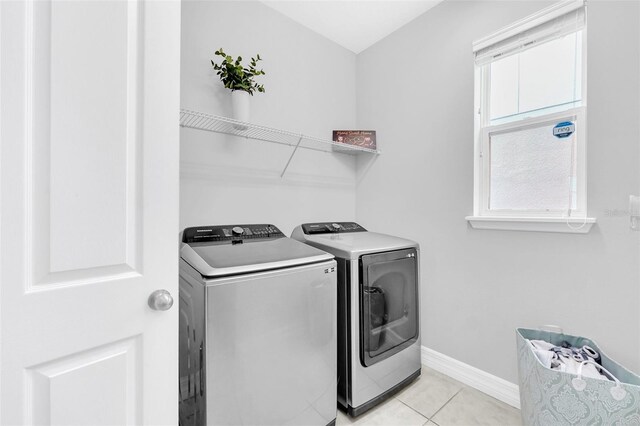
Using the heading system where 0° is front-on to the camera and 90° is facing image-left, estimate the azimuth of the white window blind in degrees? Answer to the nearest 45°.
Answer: approximately 45°

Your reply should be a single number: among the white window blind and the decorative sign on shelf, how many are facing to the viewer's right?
0

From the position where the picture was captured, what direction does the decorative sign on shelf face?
facing the viewer

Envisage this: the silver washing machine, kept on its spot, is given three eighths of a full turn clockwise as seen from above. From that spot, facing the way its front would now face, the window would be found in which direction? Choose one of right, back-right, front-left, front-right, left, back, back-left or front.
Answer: back

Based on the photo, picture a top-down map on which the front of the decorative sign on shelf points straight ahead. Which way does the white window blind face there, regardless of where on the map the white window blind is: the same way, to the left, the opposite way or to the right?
to the right

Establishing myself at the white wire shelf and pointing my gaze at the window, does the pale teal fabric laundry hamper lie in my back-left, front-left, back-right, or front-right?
front-right

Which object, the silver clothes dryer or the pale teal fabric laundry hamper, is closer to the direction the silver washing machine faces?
the pale teal fabric laundry hamper

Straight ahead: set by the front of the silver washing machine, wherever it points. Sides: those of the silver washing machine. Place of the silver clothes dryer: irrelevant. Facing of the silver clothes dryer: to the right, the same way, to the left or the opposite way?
the same way

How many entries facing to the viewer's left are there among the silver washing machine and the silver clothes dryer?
0

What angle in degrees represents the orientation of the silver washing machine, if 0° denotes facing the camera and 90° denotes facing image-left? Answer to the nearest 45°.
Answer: approximately 315°

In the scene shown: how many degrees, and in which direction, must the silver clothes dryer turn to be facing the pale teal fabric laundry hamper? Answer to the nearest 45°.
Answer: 0° — it already faces it

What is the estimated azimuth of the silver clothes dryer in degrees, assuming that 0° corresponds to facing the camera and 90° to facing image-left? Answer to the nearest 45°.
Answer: approximately 315°
